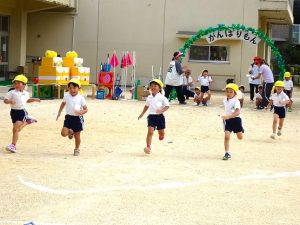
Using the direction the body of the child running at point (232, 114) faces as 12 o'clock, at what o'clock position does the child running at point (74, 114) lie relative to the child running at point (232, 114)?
the child running at point (74, 114) is roughly at 3 o'clock from the child running at point (232, 114).

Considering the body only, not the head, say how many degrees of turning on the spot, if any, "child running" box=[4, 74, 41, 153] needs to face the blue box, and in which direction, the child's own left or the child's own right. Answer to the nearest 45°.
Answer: approximately 135° to the child's own right

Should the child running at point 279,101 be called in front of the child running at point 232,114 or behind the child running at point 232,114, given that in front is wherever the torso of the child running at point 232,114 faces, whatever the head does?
behind

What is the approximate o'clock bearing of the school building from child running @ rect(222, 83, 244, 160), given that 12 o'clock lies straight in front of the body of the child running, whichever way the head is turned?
The school building is roughly at 4 o'clock from the child running.

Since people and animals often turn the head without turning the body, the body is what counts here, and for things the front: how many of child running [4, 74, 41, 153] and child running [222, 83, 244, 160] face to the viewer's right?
0

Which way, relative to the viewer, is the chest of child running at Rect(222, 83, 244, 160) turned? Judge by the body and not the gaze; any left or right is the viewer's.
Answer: facing the viewer and to the left of the viewer

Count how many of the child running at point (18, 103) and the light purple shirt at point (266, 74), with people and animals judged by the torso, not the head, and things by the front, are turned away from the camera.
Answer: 0

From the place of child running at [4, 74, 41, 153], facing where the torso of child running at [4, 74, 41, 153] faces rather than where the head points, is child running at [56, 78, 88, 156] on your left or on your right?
on your left

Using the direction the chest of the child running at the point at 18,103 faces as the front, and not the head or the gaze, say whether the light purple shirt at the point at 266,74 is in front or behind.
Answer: behind
